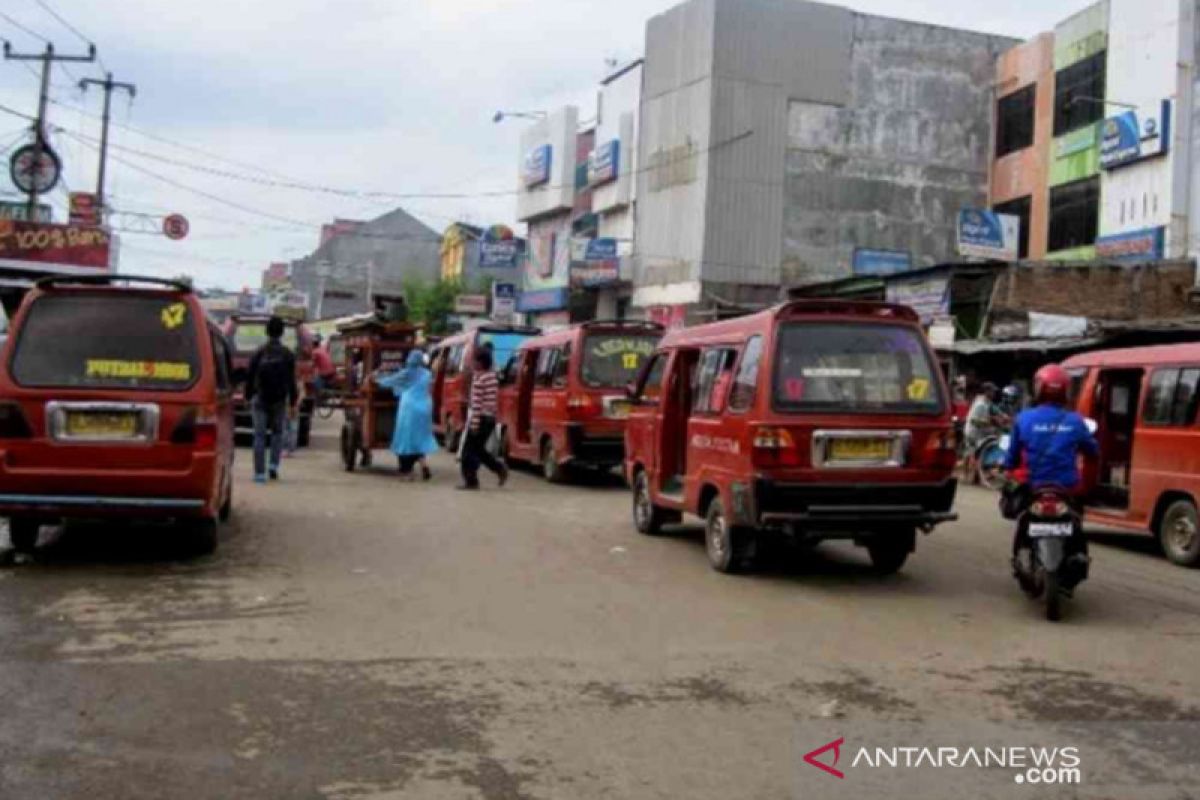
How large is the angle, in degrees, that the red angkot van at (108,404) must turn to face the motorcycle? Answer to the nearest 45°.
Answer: approximately 135° to its right

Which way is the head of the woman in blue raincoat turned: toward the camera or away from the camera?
away from the camera

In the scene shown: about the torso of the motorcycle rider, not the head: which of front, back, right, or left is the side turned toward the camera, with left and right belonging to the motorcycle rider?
back

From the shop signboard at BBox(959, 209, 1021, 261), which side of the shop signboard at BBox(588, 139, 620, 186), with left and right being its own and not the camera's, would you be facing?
left

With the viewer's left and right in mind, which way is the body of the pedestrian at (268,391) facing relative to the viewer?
facing away from the viewer

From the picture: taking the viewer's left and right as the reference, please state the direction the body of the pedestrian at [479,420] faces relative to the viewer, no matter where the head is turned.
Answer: facing to the left of the viewer

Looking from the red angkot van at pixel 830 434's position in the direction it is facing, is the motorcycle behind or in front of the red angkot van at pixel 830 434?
behind

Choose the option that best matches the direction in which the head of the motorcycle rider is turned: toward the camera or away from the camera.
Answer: away from the camera

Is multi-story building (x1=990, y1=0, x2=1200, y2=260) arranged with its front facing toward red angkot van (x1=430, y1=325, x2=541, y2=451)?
yes

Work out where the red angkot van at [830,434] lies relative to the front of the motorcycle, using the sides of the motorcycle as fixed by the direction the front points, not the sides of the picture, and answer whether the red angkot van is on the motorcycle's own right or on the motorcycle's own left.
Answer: on the motorcycle's own left

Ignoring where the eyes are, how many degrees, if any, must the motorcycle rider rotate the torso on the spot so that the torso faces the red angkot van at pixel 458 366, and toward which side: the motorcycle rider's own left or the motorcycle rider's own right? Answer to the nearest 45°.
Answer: approximately 45° to the motorcycle rider's own left
